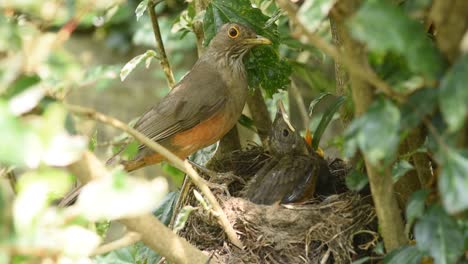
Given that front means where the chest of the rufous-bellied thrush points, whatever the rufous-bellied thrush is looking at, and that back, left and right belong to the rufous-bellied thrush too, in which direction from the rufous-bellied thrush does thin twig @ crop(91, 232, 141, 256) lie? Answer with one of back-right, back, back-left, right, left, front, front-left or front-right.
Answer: right

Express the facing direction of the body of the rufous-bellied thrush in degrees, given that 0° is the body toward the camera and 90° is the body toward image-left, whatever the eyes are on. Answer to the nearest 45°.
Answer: approximately 270°

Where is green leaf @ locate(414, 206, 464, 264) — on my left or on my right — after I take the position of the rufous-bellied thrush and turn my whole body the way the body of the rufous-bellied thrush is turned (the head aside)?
on my right
